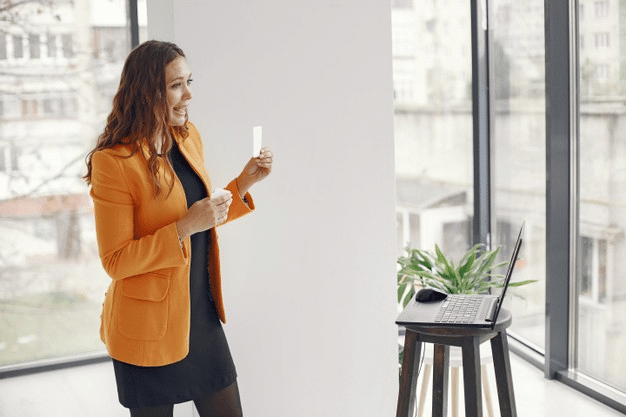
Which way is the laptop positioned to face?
to the viewer's left

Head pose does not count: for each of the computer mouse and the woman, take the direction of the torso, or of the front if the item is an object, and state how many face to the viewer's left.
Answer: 0

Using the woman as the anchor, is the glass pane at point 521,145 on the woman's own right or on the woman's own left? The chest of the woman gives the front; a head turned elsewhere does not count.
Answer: on the woman's own left

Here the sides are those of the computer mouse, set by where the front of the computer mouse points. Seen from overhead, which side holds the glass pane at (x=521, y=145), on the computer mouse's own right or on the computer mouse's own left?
on the computer mouse's own left

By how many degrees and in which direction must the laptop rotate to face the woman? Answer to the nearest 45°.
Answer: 0° — it already faces them

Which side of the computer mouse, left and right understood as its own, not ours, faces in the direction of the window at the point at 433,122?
left

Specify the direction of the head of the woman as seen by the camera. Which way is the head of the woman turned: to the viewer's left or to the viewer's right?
to the viewer's right

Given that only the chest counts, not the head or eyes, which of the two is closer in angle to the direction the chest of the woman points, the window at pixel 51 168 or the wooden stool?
the wooden stool

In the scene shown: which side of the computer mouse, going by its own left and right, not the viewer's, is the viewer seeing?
right

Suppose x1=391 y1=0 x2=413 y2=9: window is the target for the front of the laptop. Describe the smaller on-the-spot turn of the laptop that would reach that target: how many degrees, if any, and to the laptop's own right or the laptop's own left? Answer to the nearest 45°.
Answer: approximately 90° to the laptop's own right

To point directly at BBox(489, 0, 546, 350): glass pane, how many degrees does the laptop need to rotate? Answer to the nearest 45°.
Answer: approximately 90° to its right

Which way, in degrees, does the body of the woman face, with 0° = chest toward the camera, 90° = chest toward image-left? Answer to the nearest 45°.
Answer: approximately 315°

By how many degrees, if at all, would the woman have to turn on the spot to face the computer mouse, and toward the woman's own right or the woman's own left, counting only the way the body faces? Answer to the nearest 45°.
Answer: approximately 45° to the woman's own left

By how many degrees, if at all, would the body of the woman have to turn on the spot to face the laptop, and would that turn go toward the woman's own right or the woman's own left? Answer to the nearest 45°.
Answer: approximately 45° to the woman's own left
